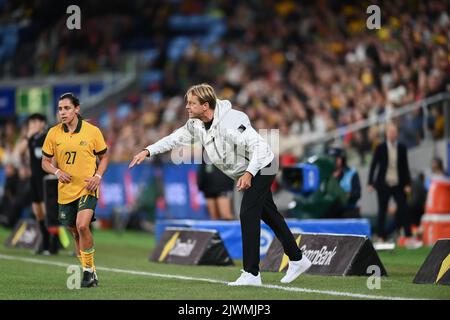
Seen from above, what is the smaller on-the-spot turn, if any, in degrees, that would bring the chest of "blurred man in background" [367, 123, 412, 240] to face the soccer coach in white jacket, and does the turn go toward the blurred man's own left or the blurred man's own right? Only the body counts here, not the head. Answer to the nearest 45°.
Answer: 0° — they already face them

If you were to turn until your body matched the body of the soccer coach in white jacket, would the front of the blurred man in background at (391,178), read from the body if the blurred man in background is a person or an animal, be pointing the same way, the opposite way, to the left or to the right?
to the left

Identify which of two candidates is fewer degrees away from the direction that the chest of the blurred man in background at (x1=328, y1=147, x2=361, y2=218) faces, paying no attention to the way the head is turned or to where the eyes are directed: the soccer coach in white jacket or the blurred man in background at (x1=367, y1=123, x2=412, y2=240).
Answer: the soccer coach in white jacket

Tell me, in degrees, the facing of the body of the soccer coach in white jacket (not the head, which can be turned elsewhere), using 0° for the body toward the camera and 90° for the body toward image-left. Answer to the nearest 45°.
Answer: approximately 90°

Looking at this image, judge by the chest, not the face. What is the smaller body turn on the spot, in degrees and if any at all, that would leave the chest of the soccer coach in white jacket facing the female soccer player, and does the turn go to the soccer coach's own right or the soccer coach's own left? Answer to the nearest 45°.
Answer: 0° — they already face them

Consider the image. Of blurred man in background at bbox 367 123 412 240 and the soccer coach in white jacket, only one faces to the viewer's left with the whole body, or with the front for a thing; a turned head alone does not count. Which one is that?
the soccer coach in white jacket
